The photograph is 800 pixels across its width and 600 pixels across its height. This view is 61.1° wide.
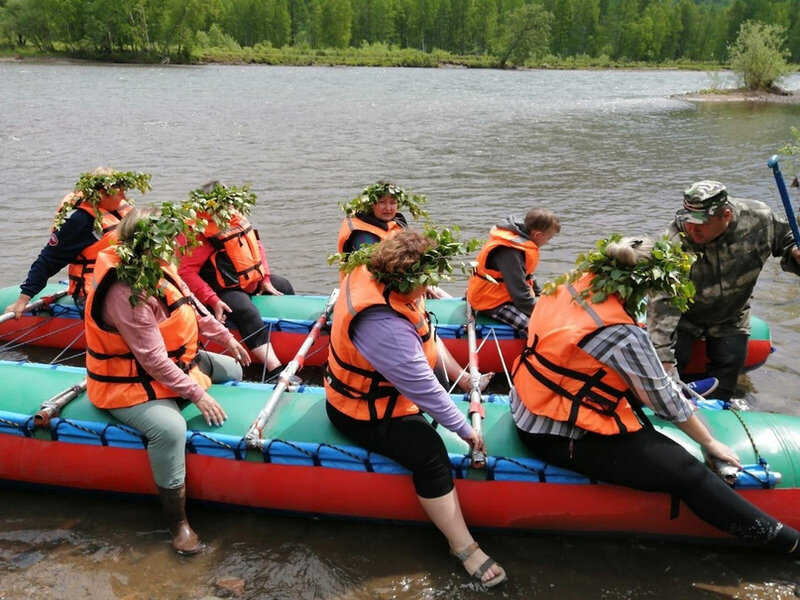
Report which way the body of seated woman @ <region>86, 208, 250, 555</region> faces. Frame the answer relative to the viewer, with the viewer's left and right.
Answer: facing to the right of the viewer

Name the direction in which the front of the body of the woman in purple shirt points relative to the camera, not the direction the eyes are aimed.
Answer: to the viewer's right

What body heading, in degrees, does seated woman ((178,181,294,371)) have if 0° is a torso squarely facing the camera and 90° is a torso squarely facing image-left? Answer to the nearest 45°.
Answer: approximately 315°

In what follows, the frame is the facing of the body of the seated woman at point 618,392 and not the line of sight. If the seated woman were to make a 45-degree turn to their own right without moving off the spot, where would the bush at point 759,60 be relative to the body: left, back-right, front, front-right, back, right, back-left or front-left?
back-left

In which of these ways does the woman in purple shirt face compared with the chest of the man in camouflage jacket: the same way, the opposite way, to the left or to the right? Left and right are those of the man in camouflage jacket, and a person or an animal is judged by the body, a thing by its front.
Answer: the opposite way

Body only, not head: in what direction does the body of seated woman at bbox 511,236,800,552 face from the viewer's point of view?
to the viewer's right

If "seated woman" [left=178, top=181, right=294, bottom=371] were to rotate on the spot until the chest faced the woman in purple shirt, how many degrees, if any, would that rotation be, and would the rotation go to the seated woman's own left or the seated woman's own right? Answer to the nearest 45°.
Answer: approximately 45° to the seated woman's own right

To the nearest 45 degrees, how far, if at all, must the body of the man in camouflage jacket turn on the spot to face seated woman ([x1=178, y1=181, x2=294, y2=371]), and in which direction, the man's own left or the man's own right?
approximately 45° to the man's own right

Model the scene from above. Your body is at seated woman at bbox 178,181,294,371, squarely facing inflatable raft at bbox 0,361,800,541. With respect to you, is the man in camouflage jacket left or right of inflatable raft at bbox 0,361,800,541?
left

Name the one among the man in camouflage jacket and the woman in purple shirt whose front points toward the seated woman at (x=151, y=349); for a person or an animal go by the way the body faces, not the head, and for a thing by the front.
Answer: the man in camouflage jacket

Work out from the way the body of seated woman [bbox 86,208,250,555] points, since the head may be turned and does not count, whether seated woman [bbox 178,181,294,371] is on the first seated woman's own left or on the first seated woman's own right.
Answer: on the first seated woman's own left
